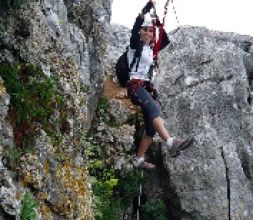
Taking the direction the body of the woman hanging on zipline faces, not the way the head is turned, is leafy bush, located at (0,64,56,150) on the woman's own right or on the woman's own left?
on the woman's own right

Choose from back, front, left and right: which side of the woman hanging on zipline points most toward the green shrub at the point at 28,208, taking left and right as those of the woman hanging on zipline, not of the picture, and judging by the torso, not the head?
right

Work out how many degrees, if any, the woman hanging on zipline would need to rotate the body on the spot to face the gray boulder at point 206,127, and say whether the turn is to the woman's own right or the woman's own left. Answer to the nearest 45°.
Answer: approximately 90° to the woman's own left

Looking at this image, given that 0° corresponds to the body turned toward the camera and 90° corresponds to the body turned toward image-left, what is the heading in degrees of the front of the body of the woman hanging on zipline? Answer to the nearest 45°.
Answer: approximately 315°
